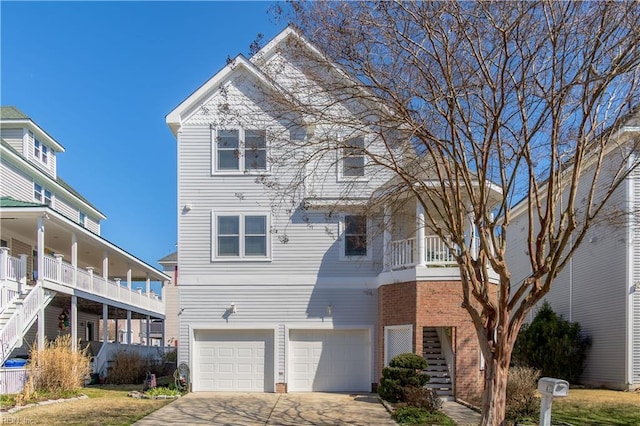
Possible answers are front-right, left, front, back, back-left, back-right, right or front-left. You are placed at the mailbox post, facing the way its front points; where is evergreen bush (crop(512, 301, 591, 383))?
back-left

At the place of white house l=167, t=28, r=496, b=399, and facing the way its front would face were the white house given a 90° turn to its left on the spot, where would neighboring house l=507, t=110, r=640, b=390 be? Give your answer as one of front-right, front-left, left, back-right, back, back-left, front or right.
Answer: front

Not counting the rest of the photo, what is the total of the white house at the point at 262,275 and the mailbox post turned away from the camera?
0

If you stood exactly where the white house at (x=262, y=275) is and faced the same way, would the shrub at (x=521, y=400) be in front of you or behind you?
in front

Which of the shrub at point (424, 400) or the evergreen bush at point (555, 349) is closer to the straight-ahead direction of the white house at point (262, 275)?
the shrub

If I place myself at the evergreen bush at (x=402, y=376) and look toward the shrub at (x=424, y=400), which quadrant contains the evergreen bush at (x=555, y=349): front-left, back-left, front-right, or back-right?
back-left

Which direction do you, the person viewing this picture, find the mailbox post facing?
facing the viewer and to the right of the viewer

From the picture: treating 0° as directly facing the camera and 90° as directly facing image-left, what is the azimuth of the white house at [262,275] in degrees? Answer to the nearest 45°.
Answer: approximately 0°
